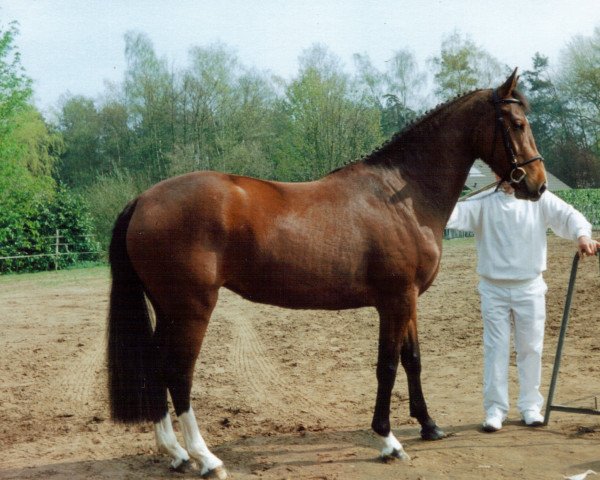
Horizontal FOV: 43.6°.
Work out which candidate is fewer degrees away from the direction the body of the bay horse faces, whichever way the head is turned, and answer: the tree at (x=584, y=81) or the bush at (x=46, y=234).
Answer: the tree

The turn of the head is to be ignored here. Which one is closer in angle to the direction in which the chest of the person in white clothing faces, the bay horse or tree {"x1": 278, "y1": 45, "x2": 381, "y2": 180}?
the bay horse

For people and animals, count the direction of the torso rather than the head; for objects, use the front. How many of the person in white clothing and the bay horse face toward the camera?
1

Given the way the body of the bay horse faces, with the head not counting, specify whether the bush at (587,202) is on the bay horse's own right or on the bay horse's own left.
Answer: on the bay horse's own left

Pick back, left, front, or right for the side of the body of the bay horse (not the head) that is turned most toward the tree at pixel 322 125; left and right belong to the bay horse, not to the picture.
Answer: left

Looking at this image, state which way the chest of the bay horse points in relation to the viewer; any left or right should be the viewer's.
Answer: facing to the right of the viewer

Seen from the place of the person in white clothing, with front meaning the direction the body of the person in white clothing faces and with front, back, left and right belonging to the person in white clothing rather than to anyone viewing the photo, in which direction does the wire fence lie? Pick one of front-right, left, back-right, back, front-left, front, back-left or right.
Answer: back-right

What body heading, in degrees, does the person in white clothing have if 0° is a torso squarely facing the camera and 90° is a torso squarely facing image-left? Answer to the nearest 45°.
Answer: approximately 0°

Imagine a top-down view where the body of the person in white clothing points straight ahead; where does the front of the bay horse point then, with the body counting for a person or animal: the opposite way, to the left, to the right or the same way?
to the left
